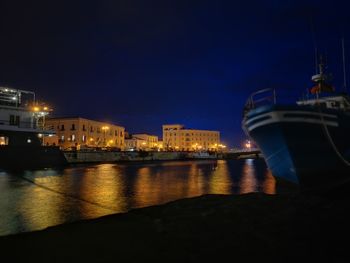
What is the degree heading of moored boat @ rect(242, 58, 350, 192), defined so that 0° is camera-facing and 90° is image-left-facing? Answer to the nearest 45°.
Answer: approximately 45°

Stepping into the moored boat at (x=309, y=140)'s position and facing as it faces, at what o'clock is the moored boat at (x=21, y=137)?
the moored boat at (x=21, y=137) is roughly at 2 o'clock from the moored boat at (x=309, y=140).
